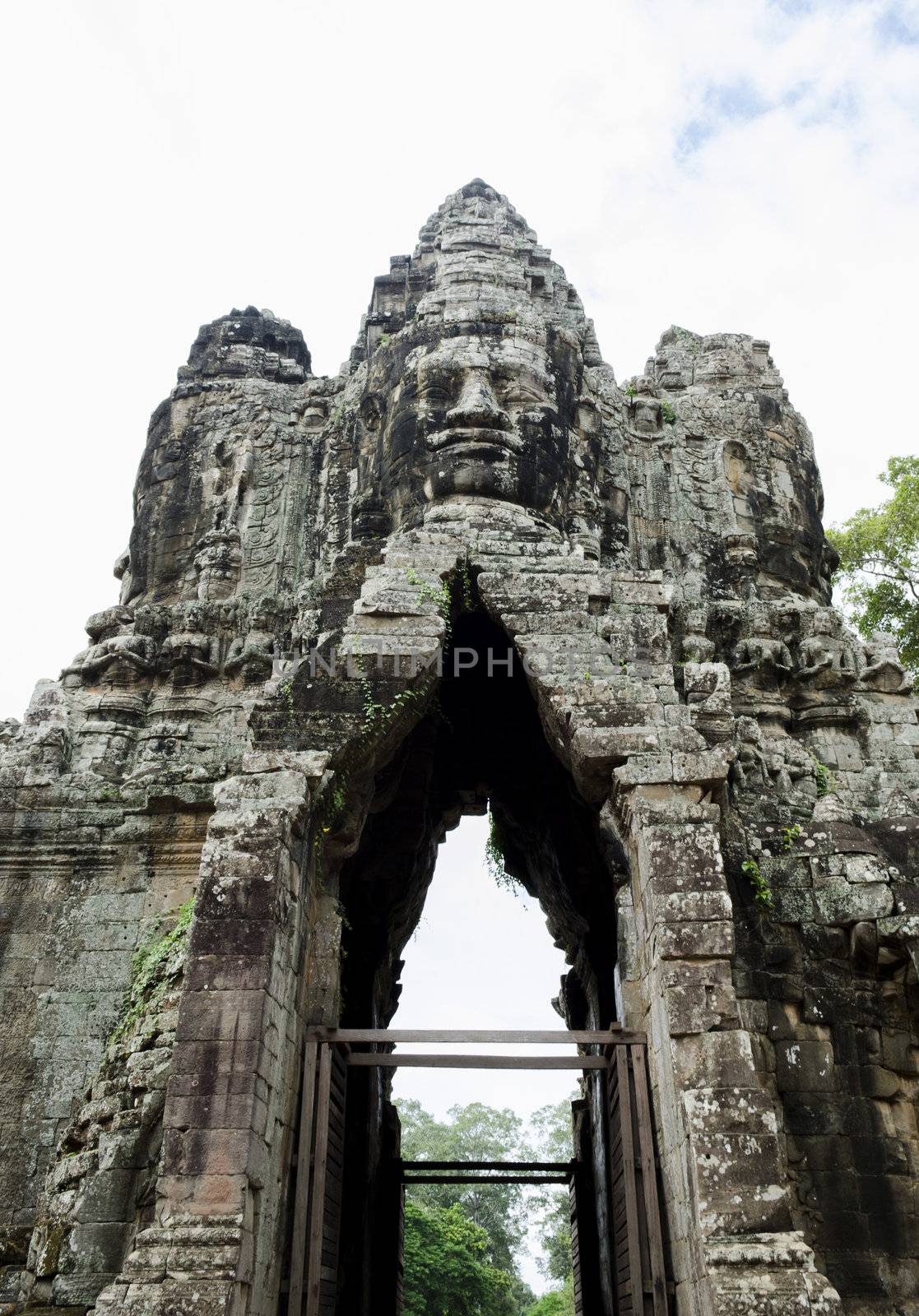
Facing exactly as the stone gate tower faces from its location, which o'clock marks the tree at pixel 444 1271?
The tree is roughly at 6 o'clock from the stone gate tower.

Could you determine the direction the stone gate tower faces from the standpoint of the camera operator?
facing the viewer

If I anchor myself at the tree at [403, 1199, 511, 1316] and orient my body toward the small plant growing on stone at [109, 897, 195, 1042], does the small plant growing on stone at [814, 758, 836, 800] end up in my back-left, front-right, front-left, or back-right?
front-left
